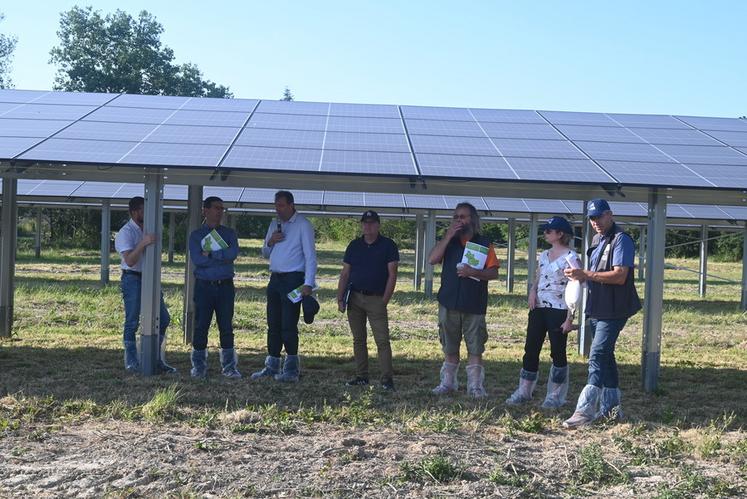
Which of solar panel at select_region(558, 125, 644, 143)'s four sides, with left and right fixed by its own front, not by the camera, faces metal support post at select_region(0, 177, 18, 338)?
right

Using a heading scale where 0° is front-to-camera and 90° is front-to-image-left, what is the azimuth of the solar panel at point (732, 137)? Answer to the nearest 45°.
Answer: approximately 0°

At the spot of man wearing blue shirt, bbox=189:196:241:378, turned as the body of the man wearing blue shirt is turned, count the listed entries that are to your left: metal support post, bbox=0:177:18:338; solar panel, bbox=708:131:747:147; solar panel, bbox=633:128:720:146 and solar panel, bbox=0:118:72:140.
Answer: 2

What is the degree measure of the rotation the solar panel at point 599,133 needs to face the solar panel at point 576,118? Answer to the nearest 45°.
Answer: approximately 180°

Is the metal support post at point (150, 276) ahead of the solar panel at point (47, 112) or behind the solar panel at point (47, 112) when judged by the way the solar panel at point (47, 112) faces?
ahead

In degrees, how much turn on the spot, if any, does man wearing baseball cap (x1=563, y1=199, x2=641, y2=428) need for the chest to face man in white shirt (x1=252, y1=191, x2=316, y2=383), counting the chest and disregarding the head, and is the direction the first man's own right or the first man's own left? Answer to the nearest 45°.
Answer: approximately 45° to the first man's own right

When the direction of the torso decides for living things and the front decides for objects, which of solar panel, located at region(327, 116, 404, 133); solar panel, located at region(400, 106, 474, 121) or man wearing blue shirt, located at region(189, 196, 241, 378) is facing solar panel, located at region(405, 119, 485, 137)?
solar panel, located at region(400, 106, 474, 121)

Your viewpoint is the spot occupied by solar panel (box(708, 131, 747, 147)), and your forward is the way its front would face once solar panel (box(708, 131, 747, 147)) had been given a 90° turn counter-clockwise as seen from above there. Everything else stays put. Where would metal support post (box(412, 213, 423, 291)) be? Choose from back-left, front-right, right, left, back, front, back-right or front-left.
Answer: back-left

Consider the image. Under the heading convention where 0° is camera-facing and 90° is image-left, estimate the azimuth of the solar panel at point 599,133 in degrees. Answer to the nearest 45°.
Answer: approximately 0°

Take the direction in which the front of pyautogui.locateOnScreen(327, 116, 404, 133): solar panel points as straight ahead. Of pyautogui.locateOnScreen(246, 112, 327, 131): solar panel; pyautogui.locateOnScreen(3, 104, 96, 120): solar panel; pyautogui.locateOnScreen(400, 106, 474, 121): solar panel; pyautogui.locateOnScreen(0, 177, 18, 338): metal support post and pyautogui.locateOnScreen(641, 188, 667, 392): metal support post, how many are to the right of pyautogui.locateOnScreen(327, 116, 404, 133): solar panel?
3

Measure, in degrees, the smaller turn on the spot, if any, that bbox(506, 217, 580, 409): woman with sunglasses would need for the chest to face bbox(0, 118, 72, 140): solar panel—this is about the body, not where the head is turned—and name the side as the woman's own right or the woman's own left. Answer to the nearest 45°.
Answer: approximately 45° to the woman's own right
